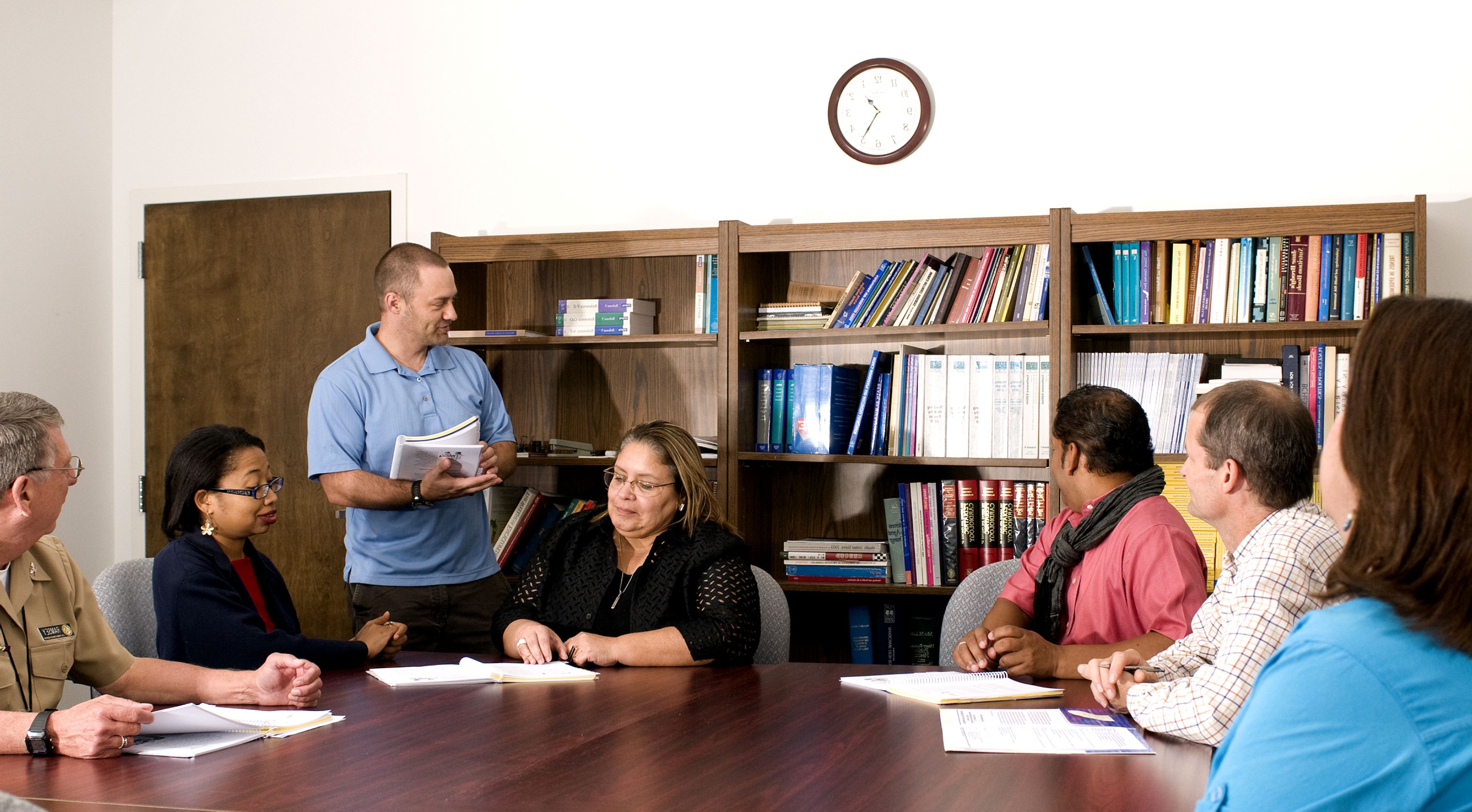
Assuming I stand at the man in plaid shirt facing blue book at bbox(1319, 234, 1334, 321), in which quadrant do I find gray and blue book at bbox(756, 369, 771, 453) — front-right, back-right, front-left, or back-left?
front-left

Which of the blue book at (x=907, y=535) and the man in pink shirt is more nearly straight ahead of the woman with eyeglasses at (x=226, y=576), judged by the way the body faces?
the man in pink shirt

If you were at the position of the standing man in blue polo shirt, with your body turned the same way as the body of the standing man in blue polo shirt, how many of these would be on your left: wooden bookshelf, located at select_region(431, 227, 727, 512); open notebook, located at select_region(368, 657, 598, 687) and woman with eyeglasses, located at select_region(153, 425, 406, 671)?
1

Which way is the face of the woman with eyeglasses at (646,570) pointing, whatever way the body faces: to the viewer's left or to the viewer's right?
to the viewer's left

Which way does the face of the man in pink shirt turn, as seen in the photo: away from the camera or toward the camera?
away from the camera

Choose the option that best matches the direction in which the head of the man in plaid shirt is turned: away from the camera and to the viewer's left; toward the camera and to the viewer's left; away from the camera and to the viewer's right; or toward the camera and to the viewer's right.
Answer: away from the camera and to the viewer's left

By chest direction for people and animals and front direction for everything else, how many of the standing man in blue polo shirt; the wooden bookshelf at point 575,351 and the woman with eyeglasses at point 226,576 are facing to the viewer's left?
0

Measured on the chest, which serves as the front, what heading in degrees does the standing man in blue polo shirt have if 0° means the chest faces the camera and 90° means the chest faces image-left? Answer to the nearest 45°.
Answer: approximately 315°

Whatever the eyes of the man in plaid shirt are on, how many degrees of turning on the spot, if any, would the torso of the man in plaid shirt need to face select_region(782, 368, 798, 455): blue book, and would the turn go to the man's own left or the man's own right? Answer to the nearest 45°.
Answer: approximately 45° to the man's own right

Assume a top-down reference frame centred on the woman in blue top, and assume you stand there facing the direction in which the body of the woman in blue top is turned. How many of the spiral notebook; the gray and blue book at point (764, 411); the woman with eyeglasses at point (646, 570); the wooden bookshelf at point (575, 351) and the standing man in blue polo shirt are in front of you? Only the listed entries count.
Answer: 5

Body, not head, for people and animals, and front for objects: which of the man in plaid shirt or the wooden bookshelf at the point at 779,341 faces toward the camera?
the wooden bookshelf

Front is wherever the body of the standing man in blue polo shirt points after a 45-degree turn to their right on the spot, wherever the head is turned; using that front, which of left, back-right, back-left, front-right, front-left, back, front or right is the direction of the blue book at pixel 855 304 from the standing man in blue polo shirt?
left

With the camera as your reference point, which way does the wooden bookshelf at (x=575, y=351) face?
facing the viewer

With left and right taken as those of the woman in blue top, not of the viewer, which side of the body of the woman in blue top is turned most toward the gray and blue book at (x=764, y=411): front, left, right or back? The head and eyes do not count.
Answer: front

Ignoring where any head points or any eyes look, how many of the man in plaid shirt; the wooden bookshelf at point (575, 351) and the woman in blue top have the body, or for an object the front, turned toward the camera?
1

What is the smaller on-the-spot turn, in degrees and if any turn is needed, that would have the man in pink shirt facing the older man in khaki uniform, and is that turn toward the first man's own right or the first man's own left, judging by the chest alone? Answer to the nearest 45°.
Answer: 0° — they already face them

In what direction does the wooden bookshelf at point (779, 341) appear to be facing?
toward the camera
